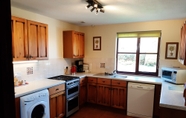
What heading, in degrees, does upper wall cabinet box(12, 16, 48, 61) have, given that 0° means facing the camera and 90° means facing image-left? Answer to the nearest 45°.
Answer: approximately 315°

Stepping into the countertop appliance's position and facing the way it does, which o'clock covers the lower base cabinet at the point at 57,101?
The lower base cabinet is roughly at 2 o'clock from the countertop appliance.

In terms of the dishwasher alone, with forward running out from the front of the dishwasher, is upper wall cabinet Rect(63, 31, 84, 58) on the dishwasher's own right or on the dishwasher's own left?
on the dishwasher's own right

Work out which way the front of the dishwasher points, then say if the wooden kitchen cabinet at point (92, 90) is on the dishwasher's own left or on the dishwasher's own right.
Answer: on the dishwasher's own right

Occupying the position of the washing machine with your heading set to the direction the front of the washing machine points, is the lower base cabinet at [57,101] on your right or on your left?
on your left

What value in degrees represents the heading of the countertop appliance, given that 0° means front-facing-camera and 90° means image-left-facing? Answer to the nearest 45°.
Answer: approximately 315°

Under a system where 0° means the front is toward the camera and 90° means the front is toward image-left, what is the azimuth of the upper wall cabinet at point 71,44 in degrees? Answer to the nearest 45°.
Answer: approximately 315°
